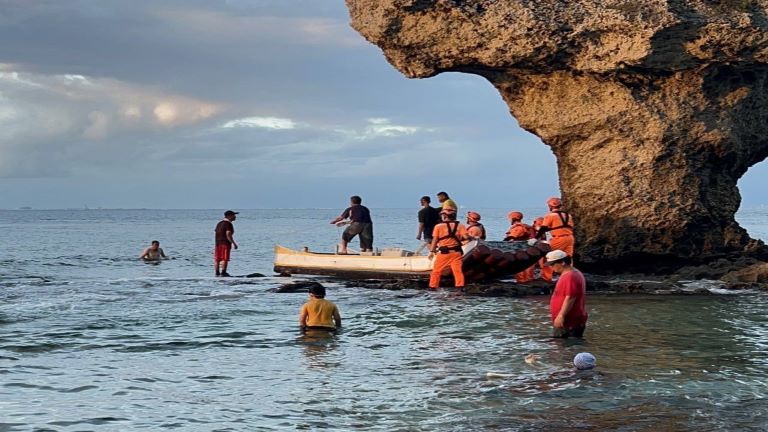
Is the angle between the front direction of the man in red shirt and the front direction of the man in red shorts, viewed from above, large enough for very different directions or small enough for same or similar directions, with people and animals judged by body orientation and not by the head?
very different directions

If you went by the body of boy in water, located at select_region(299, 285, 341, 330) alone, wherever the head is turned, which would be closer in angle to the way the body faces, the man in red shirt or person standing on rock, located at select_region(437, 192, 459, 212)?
the person standing on rock

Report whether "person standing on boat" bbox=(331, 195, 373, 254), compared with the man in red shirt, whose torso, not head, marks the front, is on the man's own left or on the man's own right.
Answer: on the man's own right

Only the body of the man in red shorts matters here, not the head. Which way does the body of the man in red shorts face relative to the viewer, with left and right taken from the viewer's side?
facing to the right of the viewer

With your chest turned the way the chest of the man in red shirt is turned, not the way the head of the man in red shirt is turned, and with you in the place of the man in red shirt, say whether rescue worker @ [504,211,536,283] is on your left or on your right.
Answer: on your right

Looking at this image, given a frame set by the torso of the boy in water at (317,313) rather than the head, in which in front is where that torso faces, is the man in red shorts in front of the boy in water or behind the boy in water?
in front

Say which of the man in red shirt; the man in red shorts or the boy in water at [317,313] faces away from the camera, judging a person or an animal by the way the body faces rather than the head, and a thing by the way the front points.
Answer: the boy in water

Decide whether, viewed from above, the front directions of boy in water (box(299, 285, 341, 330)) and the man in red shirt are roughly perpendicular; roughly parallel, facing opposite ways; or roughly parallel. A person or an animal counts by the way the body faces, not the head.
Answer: roughly perpendicular

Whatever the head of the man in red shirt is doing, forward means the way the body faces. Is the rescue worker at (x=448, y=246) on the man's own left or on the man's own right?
on the man's own right

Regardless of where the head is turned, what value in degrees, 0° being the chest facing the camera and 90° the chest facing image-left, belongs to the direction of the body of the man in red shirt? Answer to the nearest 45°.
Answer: approximately 90°

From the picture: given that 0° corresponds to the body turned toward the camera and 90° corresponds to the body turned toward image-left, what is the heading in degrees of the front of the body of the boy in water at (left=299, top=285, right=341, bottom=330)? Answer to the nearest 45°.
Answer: approximately 180°

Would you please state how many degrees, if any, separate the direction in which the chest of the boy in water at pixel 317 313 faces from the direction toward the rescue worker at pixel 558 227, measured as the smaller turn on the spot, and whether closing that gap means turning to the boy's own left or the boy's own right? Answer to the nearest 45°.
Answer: approximately 45° to the boy's own right

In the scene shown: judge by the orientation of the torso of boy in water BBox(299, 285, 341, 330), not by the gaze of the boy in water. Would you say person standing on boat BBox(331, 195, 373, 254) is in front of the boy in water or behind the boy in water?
in front
